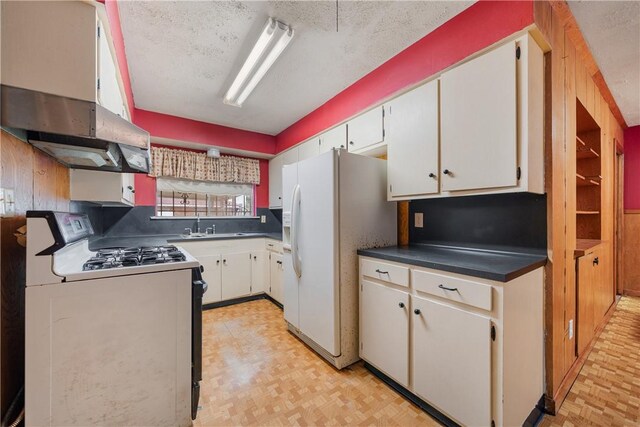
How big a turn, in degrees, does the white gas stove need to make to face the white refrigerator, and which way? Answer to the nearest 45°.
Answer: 0° — it already faces it

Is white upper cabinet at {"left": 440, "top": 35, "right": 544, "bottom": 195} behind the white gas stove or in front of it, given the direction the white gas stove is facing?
in front

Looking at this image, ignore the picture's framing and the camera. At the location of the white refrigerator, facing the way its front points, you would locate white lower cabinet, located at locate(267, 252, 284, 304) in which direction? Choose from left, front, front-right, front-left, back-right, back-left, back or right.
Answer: right

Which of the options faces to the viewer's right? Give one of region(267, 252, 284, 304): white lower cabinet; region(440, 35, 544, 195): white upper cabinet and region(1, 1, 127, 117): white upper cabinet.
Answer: region(1, 1, 127, 117): white upper cabinet

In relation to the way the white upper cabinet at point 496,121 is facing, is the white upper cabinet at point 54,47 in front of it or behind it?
in front

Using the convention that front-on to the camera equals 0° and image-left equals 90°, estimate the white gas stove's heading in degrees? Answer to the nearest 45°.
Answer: approximately 270°

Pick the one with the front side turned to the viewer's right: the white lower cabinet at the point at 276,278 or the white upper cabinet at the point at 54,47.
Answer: the white upper cabinet

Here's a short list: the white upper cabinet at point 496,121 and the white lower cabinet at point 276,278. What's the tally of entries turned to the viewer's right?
0

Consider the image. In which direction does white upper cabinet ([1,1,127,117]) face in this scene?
to the viewer's right

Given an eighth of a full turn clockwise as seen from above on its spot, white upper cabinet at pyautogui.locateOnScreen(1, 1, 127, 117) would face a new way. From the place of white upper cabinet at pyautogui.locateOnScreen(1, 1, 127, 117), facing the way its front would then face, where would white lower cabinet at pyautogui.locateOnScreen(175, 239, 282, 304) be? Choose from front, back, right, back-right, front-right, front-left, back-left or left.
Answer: left
